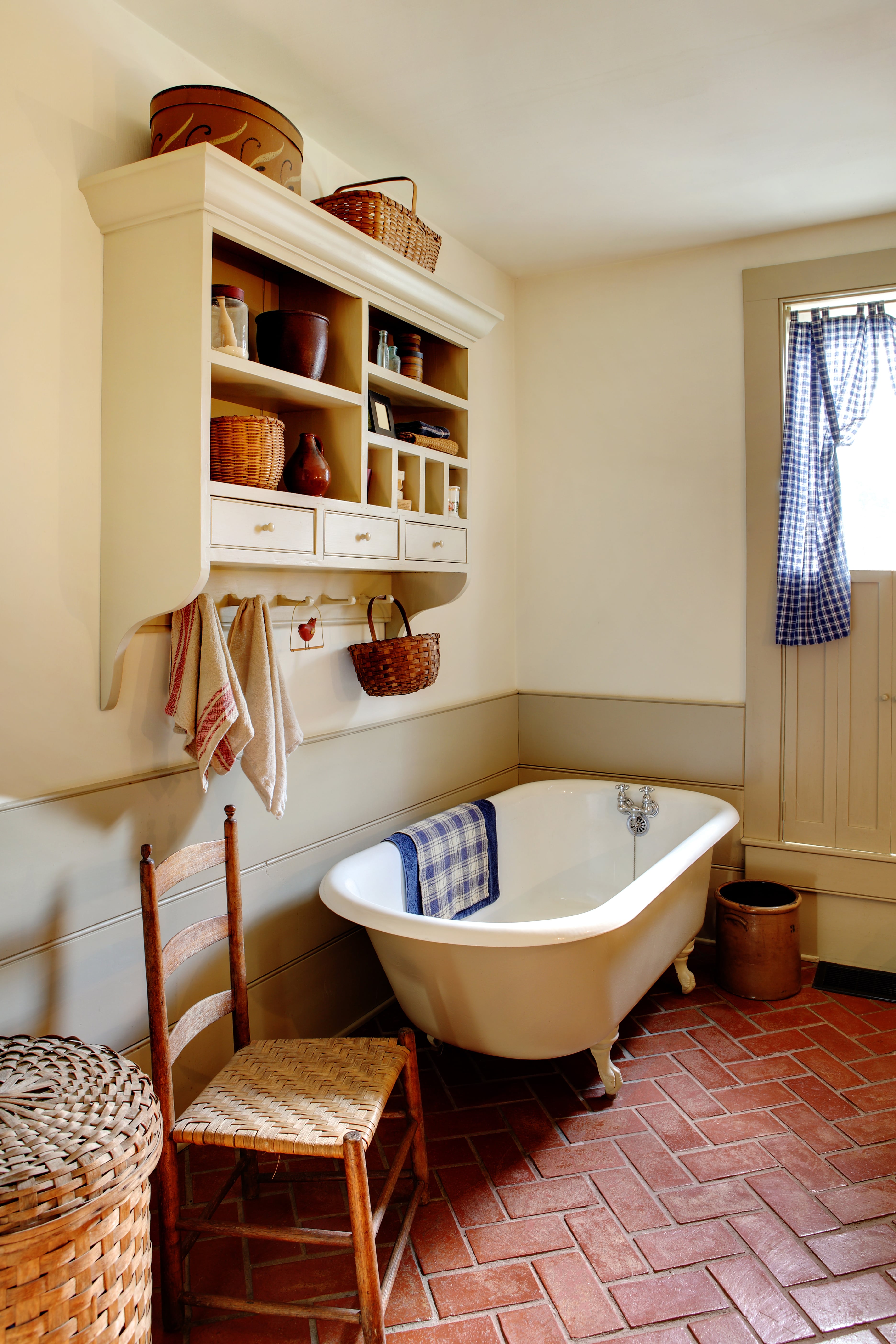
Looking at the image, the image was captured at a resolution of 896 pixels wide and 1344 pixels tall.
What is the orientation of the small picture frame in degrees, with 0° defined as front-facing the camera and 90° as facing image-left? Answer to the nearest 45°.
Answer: approximately 315°

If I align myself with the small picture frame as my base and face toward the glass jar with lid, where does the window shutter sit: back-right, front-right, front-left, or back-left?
back-left

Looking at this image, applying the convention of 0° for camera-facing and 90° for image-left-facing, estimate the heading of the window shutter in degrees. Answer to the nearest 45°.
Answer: approximately 0°

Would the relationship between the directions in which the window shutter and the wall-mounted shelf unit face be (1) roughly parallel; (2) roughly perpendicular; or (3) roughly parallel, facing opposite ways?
roughly perpendicular

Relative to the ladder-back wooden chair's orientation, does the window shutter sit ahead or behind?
ahead

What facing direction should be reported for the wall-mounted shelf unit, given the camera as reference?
facing the viewer and to the right of the viewer

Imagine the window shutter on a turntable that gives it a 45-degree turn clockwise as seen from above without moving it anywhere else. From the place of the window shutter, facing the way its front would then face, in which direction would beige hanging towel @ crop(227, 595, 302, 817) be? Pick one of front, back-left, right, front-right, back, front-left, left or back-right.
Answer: front

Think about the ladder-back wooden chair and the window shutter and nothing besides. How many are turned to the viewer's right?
1

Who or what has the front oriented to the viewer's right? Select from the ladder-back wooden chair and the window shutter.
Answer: the ladder-back wooden chair

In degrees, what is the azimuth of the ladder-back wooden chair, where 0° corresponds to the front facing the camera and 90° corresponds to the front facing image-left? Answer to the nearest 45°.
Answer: approximately 270°

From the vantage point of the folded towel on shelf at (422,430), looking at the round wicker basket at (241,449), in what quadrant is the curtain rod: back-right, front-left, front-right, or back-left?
back-left
